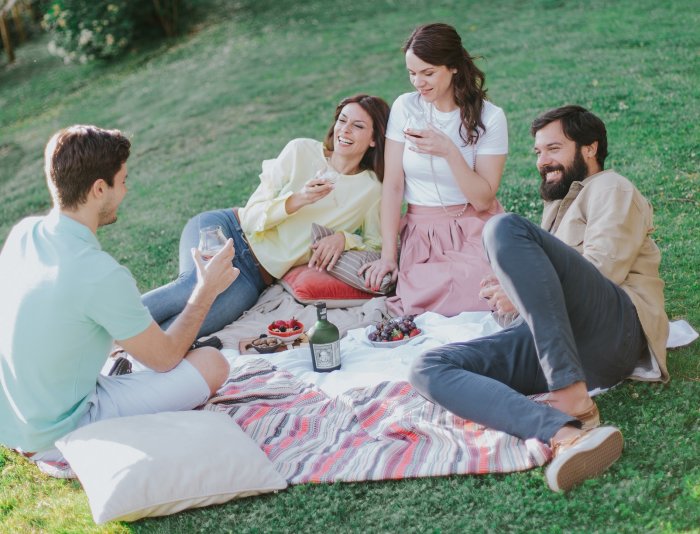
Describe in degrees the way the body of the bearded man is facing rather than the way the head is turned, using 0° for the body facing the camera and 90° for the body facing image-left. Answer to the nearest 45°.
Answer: approximately 45°

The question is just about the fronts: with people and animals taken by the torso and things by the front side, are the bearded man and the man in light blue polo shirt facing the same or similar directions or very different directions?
very different directions

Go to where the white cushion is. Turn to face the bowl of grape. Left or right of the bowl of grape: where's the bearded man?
right

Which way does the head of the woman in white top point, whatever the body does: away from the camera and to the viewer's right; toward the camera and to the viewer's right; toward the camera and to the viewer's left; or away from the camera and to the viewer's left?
toward the camera and to the viewer's left
